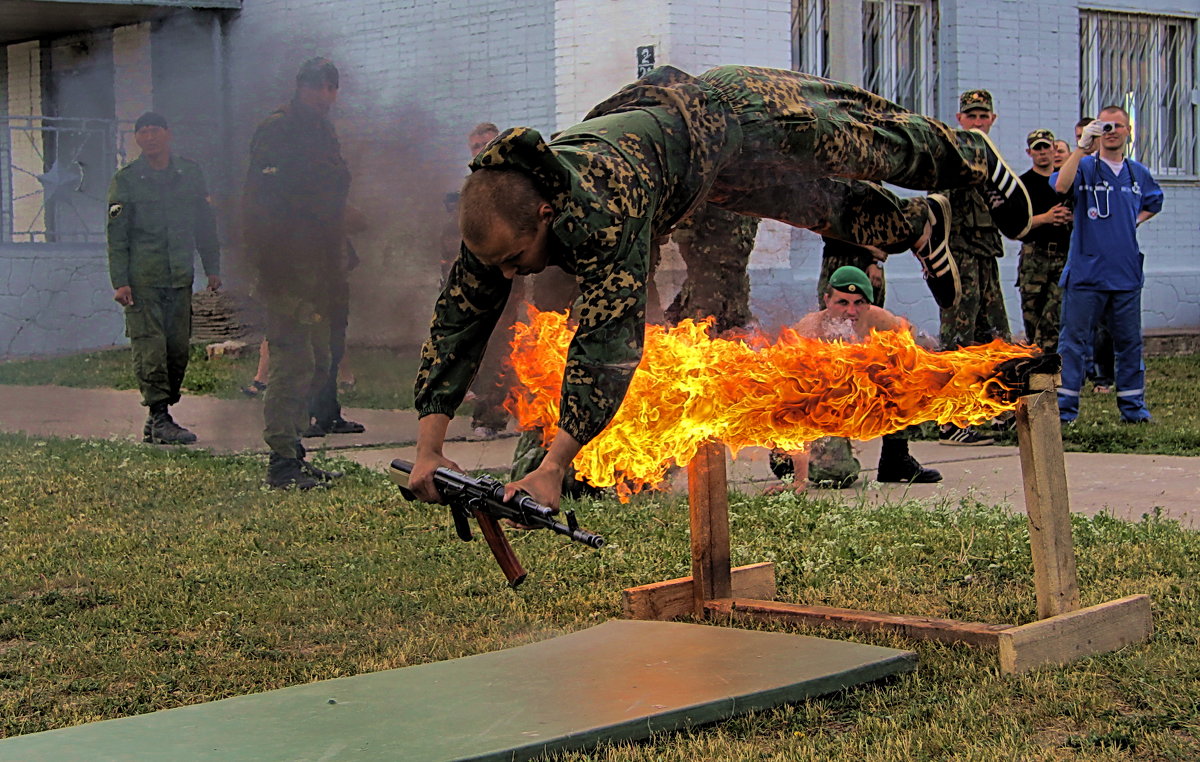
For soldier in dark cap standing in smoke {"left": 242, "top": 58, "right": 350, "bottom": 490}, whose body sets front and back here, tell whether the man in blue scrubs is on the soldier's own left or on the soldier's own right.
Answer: on the soldier's own left

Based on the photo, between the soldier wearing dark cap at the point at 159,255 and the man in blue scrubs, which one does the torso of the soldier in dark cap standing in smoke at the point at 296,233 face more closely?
the man in blue scrubs

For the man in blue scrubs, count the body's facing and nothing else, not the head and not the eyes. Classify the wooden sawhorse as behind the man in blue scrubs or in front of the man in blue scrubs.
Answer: in front

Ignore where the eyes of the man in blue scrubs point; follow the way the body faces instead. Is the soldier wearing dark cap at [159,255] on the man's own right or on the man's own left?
on the man's own right

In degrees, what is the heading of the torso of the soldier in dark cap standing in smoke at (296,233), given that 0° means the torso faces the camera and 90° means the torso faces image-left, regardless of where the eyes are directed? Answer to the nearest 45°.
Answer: approximately 315°

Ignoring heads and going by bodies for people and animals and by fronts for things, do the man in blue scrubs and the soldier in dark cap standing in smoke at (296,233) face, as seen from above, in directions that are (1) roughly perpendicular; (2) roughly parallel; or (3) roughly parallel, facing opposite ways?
roughly perpendicular

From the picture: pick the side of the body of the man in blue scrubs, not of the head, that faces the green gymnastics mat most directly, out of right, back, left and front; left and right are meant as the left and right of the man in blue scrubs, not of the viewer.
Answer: front

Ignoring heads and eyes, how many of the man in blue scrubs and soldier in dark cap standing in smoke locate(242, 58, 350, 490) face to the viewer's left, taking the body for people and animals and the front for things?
0
